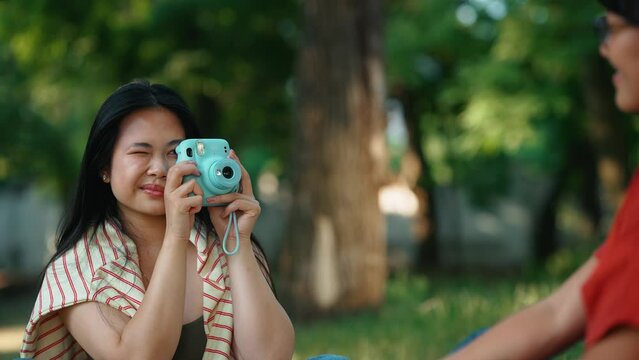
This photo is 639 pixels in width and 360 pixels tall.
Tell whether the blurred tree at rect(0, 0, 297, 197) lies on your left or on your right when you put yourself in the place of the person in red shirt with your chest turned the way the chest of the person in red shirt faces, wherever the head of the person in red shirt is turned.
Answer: on your right

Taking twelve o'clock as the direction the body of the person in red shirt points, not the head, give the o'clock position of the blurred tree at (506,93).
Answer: The blurred tree is roughly at 3 o'clock from the person in red shirt.

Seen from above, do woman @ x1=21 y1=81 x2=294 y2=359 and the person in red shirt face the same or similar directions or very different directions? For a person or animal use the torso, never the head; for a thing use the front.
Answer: very different directions

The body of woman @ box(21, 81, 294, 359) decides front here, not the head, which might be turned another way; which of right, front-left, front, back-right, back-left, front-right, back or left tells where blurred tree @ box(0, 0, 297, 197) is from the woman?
back-left

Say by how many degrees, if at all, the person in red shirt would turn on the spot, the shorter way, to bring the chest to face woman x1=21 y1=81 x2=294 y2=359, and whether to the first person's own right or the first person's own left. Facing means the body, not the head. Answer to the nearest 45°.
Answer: approximately 45° to the first person's own right

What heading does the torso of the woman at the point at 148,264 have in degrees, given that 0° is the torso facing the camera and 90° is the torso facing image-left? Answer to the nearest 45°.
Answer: approximately 315°

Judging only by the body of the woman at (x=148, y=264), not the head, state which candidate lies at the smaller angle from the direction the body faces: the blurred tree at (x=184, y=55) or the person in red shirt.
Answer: the person in red shirt

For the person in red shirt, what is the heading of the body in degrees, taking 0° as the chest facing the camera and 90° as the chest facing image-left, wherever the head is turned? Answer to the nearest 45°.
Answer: approximately 90°

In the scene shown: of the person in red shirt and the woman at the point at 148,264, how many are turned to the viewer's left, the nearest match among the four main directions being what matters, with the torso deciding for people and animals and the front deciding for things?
1

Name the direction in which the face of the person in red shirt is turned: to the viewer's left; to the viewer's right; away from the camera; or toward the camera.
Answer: to the viewer's left

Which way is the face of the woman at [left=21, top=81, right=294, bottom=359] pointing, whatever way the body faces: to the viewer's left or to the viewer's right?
to the viewer's right
